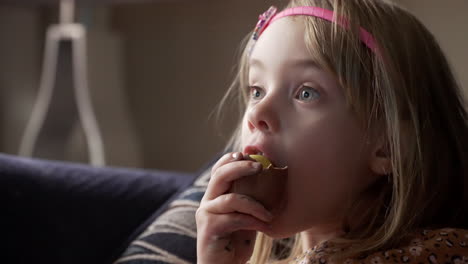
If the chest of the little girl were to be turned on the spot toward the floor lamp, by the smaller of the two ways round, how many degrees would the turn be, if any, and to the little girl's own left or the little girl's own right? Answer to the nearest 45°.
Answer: approximately 90° to the little girl's own right

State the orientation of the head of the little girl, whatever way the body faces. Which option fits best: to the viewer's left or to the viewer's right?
to the viewer's left

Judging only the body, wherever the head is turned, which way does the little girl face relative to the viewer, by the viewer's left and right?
facing the viewer and to the left of the viewer
